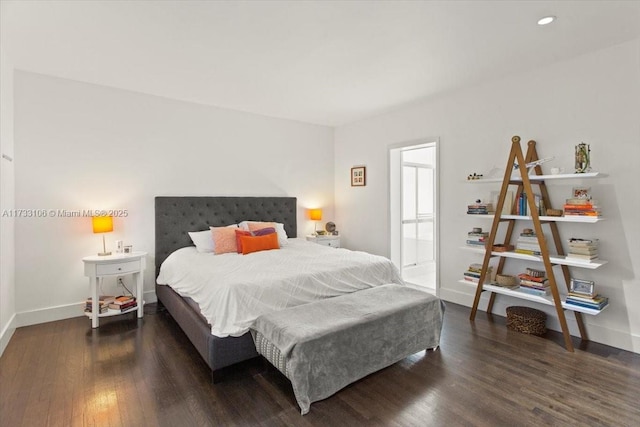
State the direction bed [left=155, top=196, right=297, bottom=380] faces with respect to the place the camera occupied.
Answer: facing the viewer and to the right of the viewer

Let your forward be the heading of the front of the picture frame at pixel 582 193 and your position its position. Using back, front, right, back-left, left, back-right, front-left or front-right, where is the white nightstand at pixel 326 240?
right

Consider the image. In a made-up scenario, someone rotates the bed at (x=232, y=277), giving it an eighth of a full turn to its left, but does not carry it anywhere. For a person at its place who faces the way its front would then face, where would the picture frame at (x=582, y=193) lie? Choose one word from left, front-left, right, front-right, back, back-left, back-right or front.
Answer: front

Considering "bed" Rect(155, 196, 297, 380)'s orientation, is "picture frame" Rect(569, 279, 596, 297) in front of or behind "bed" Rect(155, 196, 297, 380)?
in front

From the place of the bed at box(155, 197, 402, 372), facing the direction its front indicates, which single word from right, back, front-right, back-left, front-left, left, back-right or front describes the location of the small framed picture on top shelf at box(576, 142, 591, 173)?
front-left

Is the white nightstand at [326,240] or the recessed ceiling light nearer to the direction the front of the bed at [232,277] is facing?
the recessed ceiling light

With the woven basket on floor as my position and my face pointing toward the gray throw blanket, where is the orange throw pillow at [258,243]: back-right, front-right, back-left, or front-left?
front-right

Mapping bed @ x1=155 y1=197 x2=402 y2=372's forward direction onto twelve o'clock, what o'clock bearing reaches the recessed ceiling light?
The recessed ceiling light is roughly at 11 o'clock from the bed.

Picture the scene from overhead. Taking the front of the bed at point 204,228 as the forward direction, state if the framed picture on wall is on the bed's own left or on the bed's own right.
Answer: on the bed's own left

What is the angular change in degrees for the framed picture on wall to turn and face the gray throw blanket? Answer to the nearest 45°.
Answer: approximately 45° to its left

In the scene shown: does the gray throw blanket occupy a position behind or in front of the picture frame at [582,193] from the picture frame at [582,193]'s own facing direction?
in front
